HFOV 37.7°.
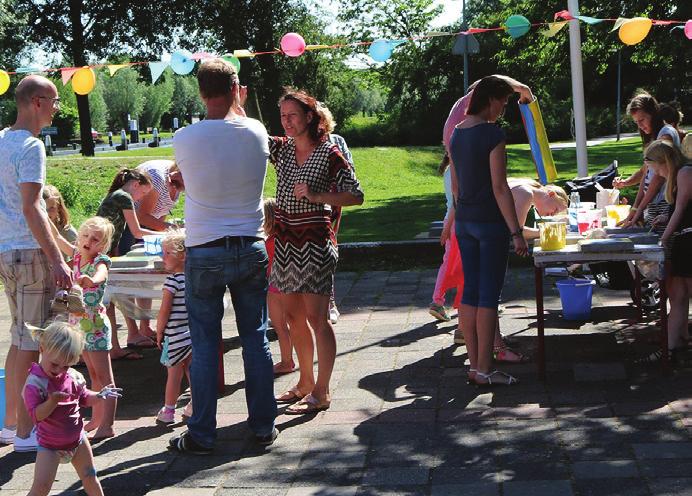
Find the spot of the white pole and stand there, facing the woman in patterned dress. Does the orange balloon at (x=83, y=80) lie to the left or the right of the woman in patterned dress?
right

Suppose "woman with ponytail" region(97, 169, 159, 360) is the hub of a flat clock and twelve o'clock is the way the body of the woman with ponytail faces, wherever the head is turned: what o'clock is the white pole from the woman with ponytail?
The white pole is roughly at 11 o'clock from the woman with ponytail.

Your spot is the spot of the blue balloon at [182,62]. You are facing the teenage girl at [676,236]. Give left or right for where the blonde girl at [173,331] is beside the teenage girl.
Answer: right

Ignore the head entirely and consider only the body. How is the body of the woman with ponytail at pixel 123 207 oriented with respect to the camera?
to the viewer's right

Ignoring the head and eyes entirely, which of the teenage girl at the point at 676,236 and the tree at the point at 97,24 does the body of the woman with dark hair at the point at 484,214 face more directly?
the teenage girl

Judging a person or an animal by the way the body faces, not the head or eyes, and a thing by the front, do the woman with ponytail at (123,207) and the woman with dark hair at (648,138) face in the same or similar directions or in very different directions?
very different directions

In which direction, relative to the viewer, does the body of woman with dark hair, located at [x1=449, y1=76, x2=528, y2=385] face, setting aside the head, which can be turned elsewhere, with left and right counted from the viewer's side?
facing away from the viewer and to the right of the viewer

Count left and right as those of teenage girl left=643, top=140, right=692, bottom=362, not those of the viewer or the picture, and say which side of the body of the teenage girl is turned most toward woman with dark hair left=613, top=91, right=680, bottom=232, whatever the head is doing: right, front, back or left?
right

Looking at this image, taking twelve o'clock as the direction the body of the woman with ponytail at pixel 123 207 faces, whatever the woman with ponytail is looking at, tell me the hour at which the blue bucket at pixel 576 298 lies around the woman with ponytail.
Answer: The blue bucket is roughly at 12 o'clock from the woman with ponytail.

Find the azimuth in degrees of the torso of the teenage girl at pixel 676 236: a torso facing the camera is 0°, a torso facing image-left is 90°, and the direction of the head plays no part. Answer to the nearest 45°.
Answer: approximately 90°

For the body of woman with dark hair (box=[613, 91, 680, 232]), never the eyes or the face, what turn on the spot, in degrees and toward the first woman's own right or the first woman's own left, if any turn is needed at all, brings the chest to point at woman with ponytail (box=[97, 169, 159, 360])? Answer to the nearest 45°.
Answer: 0° — they already face them

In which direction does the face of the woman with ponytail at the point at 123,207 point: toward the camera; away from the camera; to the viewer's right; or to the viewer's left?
to the viewer's right

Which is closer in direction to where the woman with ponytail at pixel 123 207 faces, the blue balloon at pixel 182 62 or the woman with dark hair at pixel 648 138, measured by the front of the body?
the woman with dark hair
